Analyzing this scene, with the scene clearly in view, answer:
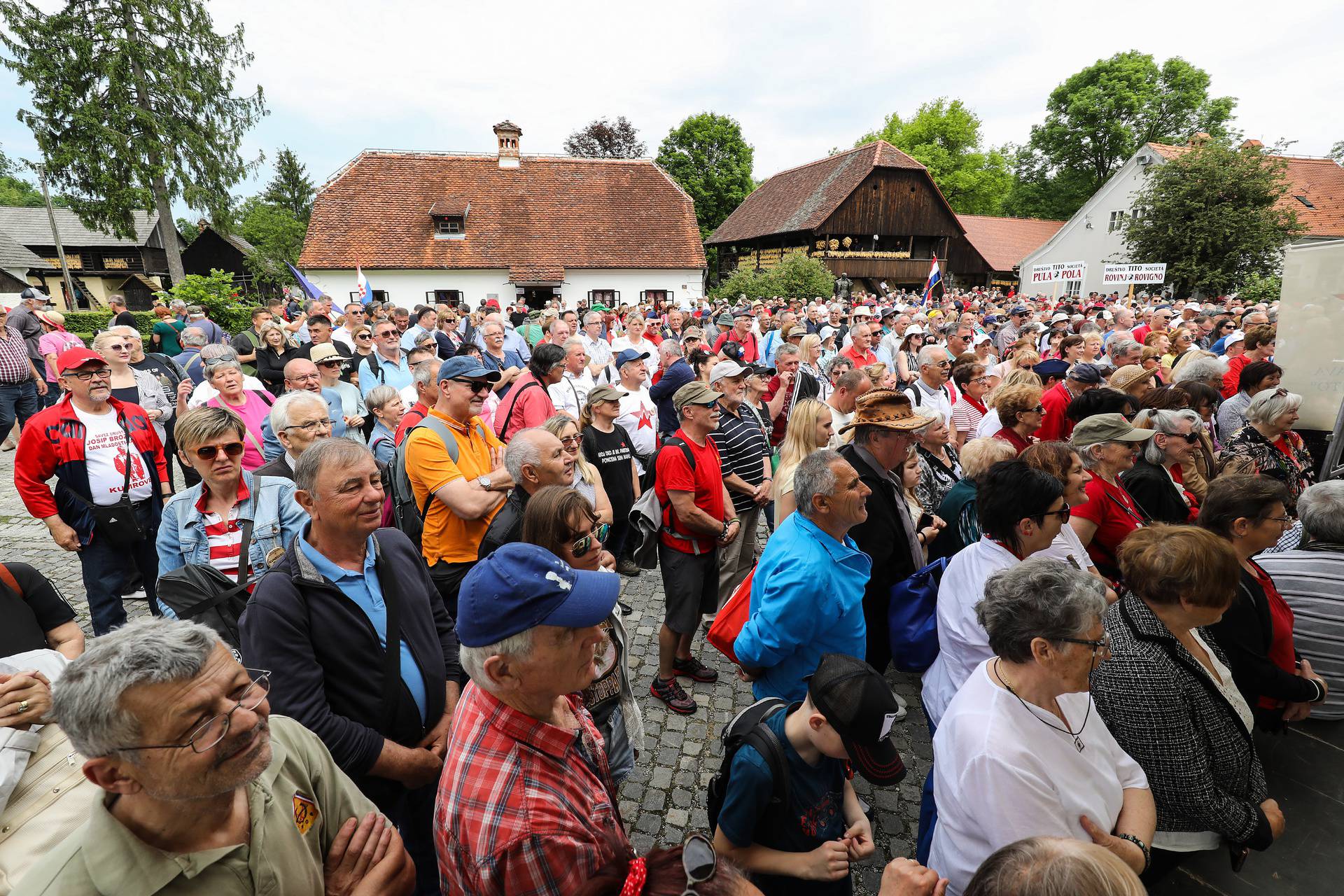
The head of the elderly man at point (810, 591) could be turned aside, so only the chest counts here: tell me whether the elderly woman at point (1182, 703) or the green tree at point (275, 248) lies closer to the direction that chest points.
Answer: the elderly woman

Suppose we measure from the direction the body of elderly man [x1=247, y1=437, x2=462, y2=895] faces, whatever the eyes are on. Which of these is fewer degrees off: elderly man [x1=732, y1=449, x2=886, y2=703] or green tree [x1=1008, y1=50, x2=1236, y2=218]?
the elderly man

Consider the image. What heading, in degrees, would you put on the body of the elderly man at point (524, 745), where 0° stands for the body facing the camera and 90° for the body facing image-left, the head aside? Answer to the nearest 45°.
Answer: approximately 270°

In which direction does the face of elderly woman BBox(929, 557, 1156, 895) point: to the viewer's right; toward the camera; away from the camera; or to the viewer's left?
to the viewer's right

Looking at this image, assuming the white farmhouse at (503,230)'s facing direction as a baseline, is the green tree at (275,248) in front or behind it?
behind
